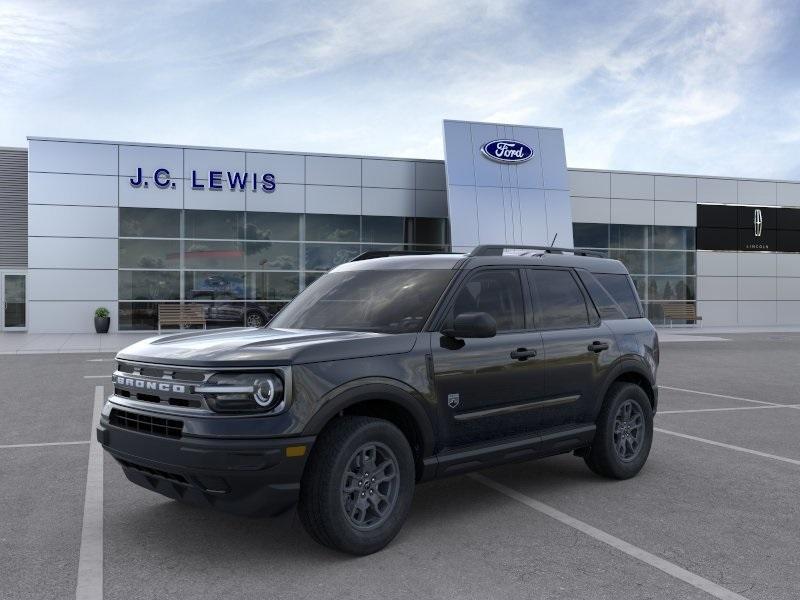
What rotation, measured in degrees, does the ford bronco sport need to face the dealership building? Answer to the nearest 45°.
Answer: approximately 135° to its right

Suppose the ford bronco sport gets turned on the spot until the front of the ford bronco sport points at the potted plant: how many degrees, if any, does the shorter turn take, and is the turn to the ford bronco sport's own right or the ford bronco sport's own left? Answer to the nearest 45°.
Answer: approximately 90° to the ford bronco sport's own right

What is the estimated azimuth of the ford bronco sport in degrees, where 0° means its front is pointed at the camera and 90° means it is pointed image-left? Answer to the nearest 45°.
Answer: approximately 45°
